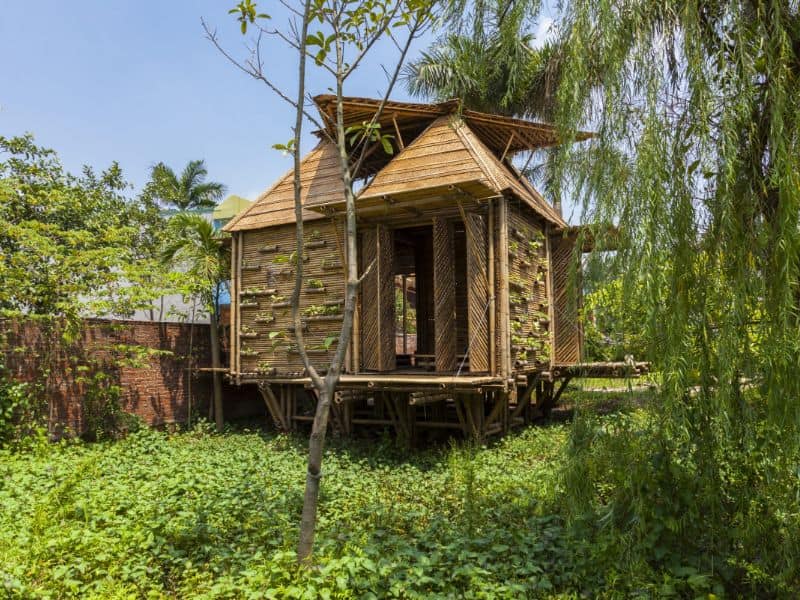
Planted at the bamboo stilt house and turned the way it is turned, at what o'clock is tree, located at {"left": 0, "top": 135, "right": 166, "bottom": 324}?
The tree is roughly at 3 o'clock from the bamboo stilt house.

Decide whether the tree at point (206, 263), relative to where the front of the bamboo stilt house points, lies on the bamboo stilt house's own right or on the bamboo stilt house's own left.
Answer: on the bamboo stilt house's own right

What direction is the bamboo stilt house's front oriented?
toward the camera

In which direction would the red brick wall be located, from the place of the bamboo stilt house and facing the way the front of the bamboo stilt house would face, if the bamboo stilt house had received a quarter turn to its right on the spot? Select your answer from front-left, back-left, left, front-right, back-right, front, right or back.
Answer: front

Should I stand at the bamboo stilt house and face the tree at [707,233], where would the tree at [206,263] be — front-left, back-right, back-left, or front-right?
back-right
